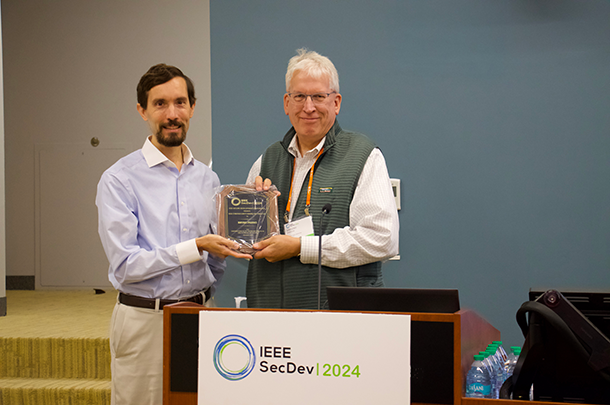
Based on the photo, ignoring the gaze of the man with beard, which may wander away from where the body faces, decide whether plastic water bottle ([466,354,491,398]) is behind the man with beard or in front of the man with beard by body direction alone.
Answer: in front

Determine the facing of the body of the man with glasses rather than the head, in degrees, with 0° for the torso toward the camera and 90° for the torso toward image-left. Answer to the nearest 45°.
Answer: approximately 45°

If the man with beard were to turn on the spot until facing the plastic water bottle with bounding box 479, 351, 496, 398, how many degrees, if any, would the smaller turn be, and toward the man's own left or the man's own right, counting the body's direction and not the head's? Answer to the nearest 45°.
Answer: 0° — they already face it

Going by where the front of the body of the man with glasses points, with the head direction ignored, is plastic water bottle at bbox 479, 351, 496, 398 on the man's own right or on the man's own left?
on the man's own left

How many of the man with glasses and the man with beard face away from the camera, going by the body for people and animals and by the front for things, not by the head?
0
